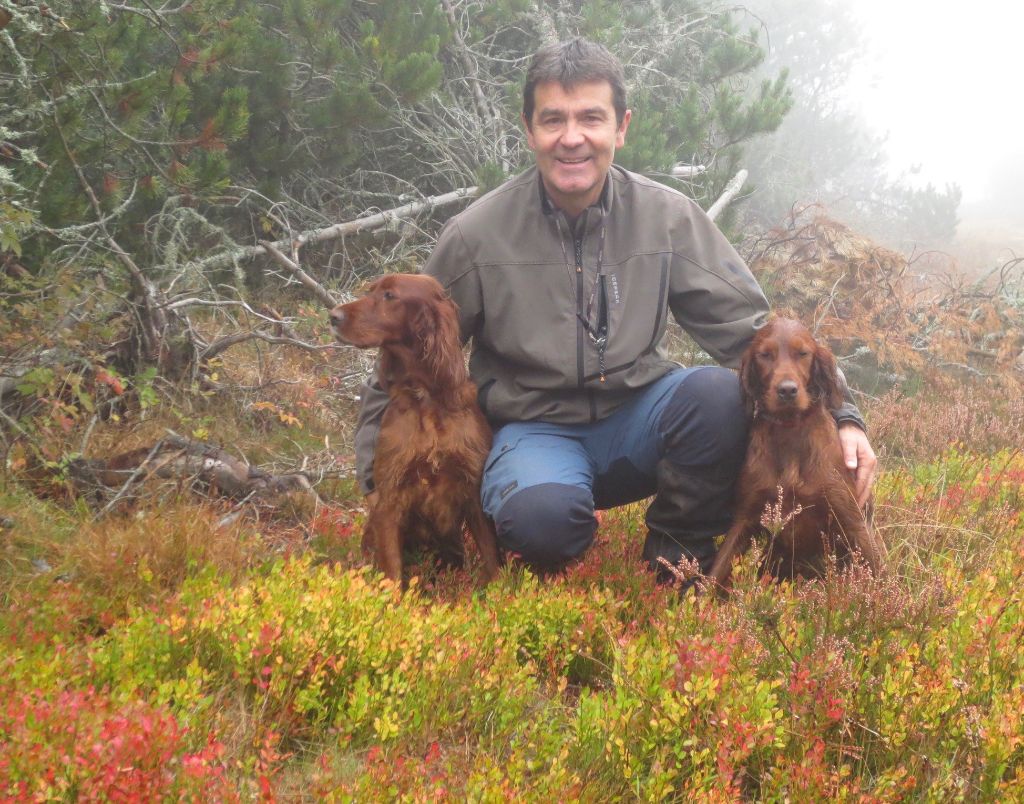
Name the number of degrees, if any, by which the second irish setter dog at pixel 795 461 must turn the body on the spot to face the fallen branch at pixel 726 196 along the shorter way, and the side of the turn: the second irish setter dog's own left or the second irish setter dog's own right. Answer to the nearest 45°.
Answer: approximately 180°

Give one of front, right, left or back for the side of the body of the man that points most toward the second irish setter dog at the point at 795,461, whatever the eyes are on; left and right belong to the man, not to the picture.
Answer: left

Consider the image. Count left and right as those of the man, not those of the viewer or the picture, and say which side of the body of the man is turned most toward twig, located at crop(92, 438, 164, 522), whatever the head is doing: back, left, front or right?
right

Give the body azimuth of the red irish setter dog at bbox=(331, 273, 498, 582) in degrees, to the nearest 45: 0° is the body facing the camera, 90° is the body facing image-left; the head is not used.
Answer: approximately 0°

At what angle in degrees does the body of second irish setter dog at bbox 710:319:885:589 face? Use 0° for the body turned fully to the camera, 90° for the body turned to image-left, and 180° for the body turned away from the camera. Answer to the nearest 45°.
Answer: approximately 0°

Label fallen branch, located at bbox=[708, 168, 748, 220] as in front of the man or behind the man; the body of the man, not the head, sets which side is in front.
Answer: behind

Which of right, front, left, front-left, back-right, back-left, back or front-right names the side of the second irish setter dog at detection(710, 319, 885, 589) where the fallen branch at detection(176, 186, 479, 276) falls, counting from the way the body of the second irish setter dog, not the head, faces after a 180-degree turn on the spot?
front-left

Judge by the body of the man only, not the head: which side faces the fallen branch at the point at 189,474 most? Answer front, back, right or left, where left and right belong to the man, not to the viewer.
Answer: right

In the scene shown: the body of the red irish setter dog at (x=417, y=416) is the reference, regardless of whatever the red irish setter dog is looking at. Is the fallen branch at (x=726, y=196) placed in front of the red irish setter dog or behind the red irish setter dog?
behind
